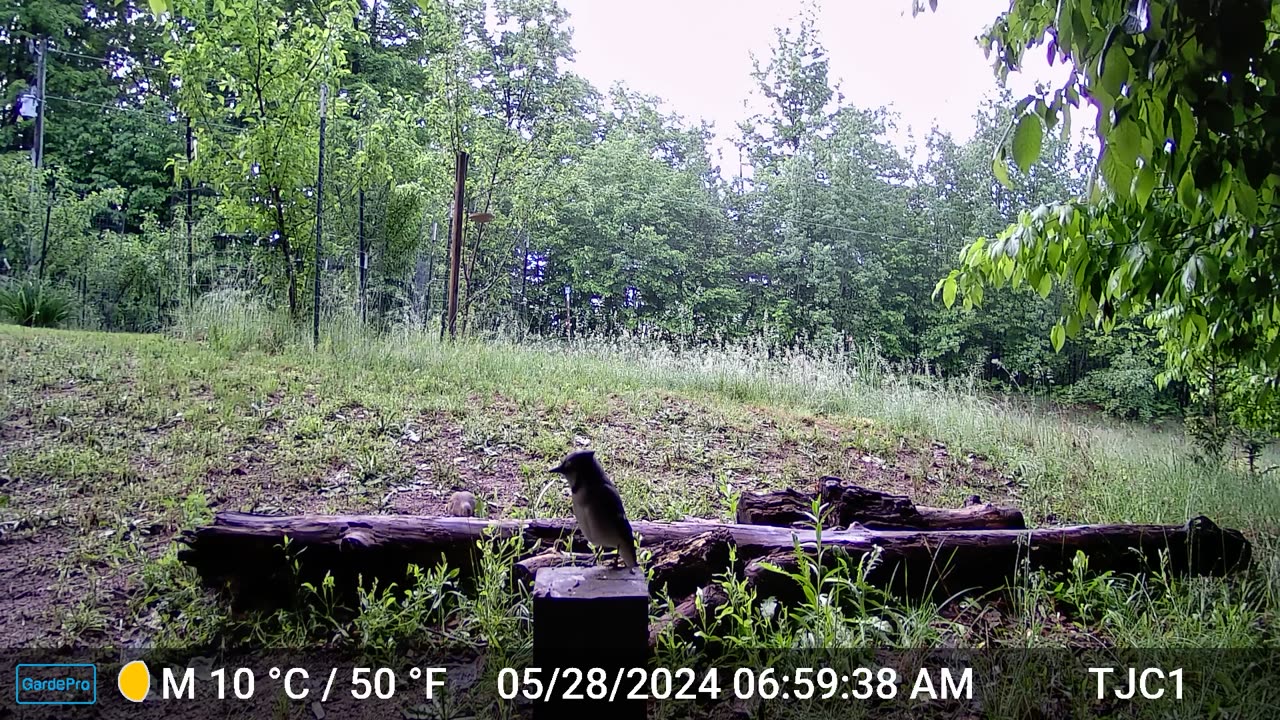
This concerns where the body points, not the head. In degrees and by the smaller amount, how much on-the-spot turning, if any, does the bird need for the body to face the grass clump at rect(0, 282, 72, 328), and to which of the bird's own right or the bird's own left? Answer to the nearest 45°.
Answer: approximately 45° to the bird's own right

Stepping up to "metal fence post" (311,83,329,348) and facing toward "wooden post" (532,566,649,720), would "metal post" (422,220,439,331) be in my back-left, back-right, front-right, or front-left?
back-left

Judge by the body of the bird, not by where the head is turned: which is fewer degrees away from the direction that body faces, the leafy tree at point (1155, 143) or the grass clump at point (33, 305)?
the grass clump

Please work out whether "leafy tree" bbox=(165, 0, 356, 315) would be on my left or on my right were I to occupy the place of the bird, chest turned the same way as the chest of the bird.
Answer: on my right

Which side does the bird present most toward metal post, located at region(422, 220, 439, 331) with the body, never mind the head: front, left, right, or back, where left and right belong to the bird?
right

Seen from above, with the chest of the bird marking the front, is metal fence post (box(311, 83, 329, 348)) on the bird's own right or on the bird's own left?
on the bird's own right

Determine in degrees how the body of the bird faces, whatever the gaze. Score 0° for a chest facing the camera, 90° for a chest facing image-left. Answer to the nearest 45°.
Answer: approximately 90°

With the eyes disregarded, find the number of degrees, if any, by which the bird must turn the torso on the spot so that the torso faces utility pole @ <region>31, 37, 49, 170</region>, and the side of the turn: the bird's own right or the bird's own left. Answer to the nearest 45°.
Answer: approximately 45° to the bird's own right

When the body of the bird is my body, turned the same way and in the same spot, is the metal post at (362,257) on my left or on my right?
on my right
